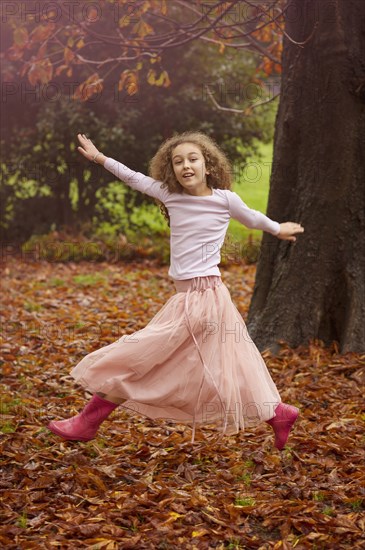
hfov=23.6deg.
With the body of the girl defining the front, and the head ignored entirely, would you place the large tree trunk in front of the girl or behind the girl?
behind

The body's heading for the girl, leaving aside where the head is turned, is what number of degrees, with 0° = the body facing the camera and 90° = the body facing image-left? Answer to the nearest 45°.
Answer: approximately 0°
